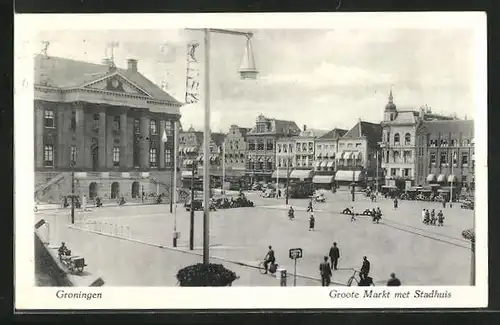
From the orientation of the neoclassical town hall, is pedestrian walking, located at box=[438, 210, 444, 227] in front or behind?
in front

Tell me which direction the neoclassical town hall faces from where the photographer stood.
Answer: facing the viewer and to the right of the viewer

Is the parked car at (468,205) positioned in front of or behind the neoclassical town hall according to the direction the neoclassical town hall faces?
in front
